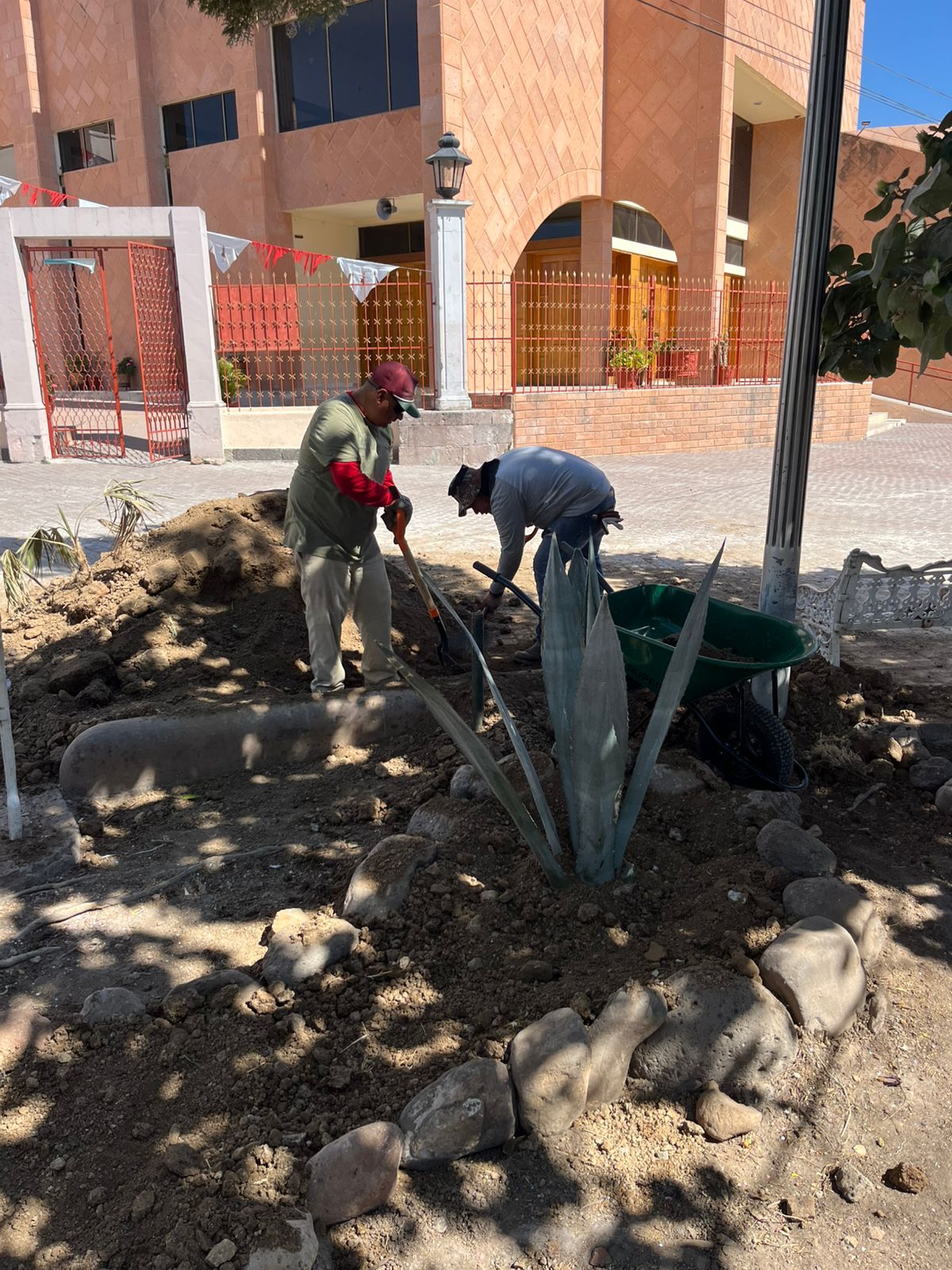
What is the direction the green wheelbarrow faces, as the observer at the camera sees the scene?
facing the viewer and to the right of the viewer

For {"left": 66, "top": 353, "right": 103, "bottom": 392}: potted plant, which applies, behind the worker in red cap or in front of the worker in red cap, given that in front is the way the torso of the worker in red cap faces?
behind

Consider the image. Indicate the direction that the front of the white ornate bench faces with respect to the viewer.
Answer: facing away from the viewer and to the left of the viewer

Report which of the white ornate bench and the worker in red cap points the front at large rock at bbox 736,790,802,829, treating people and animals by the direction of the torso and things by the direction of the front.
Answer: the worker in red cap

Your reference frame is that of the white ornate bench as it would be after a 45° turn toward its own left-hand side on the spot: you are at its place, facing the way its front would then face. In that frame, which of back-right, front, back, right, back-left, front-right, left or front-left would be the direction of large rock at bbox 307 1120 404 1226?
left

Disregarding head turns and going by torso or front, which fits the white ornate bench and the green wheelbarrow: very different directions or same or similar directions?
very different directions

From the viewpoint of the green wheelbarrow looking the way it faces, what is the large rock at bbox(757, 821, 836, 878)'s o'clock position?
The large rock is roughly at 1 o'clock from the green wheelbarrow.

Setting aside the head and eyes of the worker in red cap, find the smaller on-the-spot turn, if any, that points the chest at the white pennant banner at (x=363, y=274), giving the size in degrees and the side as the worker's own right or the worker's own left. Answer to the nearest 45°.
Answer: approximately 135° to the worker's own left

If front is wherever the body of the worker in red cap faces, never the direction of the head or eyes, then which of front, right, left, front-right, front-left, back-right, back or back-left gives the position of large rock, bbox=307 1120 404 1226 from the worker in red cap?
front-right

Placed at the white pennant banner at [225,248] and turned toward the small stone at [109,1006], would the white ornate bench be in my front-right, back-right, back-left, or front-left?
front-left

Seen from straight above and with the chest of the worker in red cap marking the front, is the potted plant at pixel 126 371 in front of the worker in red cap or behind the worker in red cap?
behind

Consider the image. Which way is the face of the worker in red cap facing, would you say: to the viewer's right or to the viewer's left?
to the viewer's right

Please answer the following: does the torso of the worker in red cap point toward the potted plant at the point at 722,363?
no

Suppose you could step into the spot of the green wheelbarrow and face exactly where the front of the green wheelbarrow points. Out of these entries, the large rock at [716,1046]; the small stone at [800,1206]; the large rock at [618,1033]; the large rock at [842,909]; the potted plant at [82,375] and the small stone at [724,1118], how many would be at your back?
1

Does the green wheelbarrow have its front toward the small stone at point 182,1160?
no
